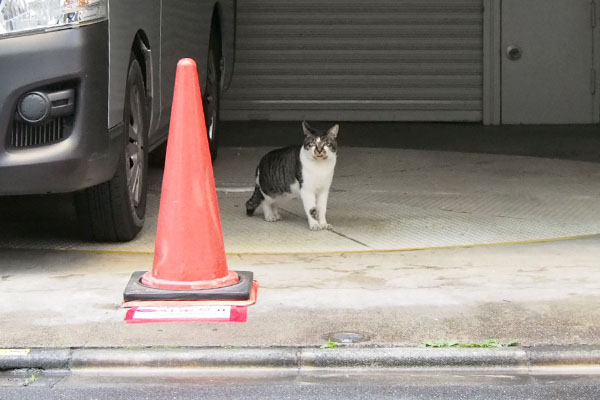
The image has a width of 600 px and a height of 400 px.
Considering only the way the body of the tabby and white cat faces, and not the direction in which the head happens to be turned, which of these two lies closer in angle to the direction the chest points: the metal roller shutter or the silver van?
the silver van

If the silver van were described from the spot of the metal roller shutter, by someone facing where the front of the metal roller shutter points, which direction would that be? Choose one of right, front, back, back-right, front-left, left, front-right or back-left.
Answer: front

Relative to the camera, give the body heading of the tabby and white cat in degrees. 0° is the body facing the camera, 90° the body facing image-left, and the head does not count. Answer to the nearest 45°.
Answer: approximately 315°

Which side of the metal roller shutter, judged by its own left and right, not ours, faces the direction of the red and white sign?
front

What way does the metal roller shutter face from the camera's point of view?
toward the camera

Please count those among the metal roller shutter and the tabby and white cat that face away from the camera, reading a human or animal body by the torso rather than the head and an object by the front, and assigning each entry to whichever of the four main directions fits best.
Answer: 0

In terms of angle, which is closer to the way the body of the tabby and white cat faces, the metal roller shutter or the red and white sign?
the red and white sign

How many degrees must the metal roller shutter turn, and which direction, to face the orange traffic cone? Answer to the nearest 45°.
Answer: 0° — it already faces it

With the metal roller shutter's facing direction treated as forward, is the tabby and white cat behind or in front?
in front

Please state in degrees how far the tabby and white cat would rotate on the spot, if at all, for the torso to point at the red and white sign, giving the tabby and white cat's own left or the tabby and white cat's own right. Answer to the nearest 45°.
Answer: approximately 45° to the tabby and white cat's own right
